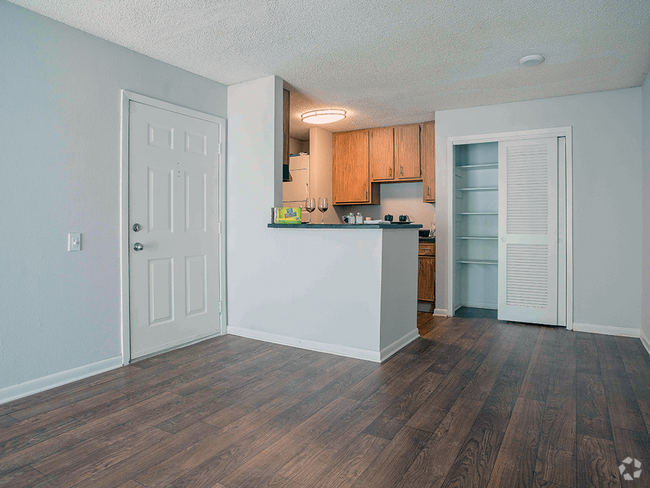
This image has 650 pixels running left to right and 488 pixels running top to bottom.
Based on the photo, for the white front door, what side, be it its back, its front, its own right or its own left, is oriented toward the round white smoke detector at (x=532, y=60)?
front

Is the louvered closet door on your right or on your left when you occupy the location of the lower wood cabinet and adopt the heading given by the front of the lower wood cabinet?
on your left

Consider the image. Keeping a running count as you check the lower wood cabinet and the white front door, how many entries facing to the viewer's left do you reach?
0

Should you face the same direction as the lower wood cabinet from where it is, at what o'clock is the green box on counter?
The green box on counter is roughly at 1 o'clock from the lower wood cabinet.

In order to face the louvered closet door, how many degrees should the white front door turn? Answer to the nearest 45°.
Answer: approximately 45° to its left

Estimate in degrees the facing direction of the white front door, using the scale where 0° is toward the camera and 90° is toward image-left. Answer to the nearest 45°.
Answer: approximately 315°

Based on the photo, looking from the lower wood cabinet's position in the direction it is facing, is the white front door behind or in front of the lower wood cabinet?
in front

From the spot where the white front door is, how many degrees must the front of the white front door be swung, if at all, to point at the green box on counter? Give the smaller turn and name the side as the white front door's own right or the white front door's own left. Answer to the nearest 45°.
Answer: approximately 45° to the white front door's own left

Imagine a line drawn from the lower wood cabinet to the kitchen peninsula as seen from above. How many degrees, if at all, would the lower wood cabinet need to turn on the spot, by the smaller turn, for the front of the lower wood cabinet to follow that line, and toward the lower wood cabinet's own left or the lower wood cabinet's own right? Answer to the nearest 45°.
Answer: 0° — it already faces it

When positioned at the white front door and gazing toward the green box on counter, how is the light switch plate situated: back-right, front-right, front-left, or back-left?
back-right

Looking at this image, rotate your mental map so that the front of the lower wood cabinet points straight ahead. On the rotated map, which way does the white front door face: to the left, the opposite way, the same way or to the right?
to the left

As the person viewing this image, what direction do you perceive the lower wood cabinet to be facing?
facing the viewer

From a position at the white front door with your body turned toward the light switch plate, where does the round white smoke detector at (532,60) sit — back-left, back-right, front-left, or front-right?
back-left

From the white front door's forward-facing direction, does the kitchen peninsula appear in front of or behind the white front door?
in front
